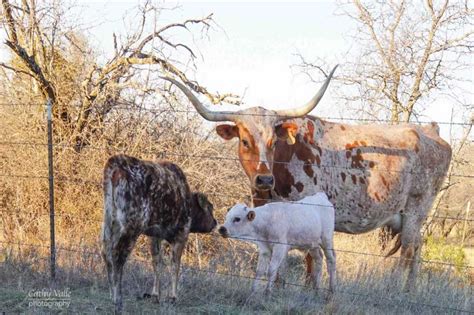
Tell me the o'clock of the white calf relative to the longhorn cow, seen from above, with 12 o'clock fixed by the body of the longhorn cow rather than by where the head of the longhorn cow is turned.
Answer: The white calf is roughly at 10 o'clock from the longhorn cow.

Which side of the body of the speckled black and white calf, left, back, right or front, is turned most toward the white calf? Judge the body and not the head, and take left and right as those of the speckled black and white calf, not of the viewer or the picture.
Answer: front

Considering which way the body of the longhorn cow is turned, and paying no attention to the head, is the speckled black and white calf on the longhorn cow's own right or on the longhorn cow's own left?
on the longhorn cow's own left

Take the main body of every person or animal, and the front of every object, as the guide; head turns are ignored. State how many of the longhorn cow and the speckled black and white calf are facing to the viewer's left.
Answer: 1

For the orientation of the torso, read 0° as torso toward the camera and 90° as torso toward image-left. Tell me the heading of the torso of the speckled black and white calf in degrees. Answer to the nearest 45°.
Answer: approximately 225°

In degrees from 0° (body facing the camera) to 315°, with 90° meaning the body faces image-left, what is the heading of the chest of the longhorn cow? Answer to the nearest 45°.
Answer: approximately 90°

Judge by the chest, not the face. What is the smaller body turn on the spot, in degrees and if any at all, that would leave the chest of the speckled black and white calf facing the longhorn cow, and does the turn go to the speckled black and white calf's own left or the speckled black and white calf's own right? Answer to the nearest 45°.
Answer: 0° — it already faces it
